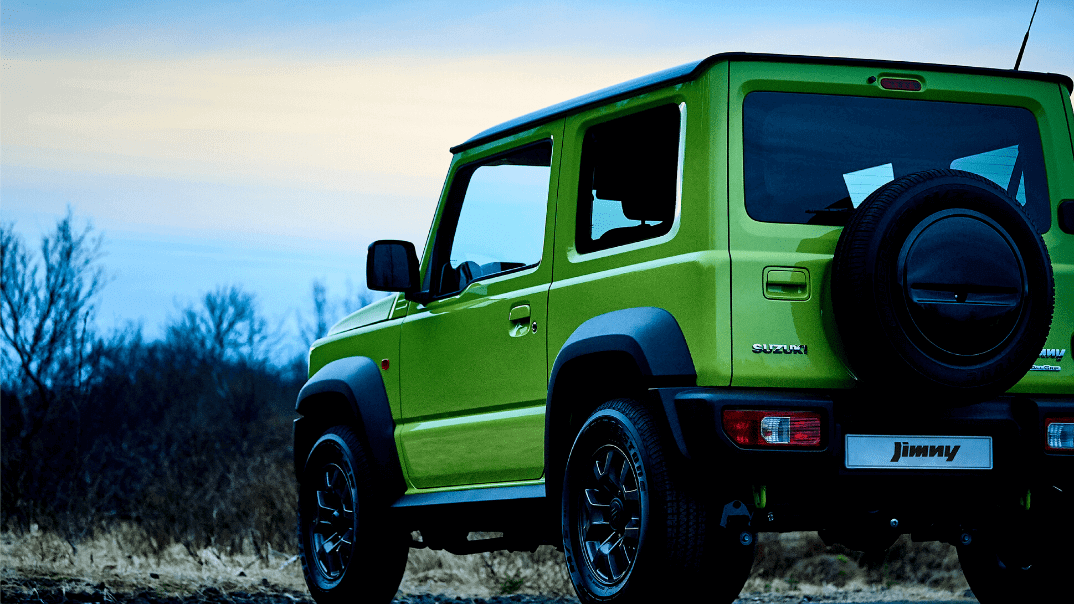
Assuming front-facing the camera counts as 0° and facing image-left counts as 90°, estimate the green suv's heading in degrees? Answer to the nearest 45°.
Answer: approximately 135°
